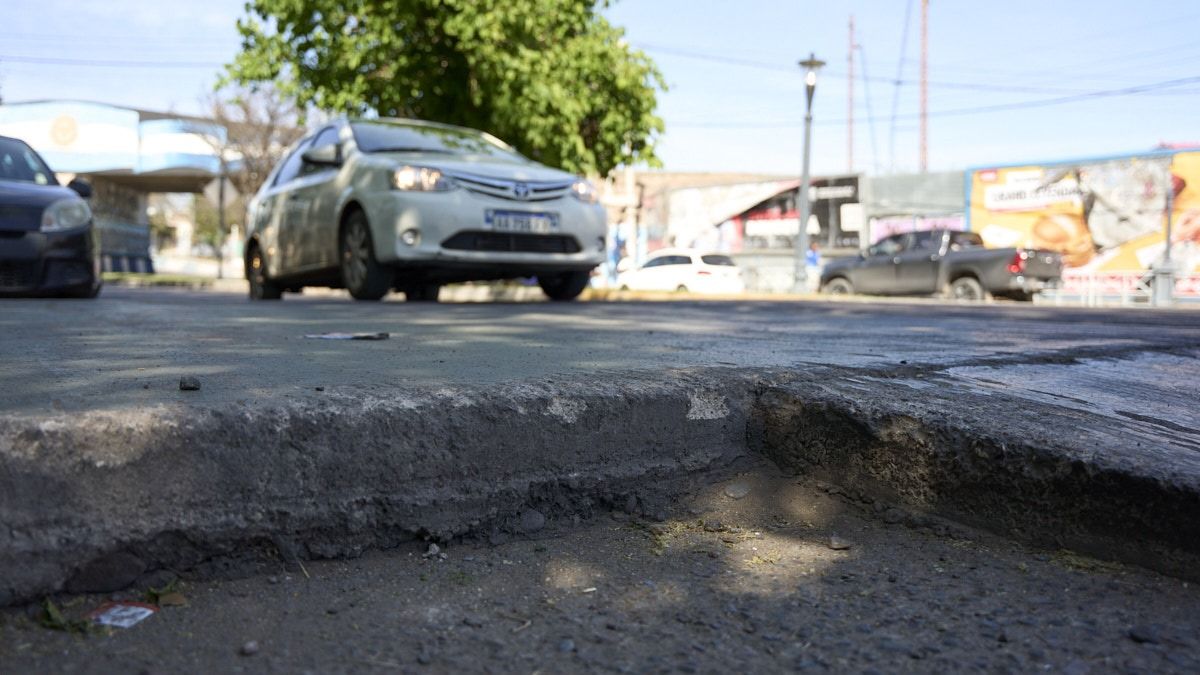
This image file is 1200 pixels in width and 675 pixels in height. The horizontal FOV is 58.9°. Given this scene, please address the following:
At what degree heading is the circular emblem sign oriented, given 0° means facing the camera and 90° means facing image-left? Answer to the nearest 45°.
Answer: approximately 0°

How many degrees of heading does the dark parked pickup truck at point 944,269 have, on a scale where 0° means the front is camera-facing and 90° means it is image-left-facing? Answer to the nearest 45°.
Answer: approximately 135°

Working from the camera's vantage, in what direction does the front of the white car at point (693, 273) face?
facing away from the viewer and to the left of the viewer

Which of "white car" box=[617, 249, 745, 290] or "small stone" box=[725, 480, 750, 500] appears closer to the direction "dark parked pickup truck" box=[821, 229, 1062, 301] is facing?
the white car

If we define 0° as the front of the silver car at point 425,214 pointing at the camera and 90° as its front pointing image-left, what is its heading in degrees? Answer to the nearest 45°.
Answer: approximately 315°

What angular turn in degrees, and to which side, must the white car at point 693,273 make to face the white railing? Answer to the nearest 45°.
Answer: approximately 135° to its right

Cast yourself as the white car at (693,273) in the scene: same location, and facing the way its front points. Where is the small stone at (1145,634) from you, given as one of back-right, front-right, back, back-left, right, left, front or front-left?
back-left

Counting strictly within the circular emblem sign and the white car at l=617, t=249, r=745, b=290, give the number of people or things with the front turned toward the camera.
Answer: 1
